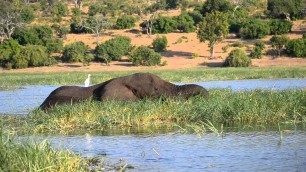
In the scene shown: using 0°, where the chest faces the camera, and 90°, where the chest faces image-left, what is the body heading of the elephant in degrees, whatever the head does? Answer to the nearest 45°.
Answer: approximately 270°
